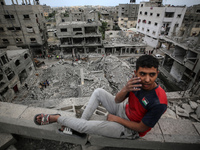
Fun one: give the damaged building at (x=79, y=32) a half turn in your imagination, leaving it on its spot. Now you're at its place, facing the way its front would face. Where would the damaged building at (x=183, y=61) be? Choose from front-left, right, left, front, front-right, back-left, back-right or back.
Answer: back-right

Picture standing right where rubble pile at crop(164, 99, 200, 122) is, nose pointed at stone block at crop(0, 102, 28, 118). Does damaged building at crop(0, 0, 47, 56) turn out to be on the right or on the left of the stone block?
right

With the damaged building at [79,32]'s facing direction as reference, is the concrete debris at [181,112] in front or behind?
in front

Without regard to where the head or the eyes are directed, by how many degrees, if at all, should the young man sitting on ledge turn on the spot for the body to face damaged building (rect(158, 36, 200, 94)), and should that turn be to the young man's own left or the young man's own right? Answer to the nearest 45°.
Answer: approximately 180°

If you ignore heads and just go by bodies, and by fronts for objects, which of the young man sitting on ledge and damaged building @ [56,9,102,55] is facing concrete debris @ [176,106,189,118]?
the damaged building

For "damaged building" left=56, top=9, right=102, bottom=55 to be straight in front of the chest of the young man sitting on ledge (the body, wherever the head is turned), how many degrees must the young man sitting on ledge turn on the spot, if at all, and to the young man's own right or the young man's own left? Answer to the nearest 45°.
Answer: approximately 135° to the young man's own right

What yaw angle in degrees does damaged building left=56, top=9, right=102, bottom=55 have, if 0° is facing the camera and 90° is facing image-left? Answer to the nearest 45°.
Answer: approximately 0°

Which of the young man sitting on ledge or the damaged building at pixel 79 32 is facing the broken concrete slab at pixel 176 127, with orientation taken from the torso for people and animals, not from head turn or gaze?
the damaged building

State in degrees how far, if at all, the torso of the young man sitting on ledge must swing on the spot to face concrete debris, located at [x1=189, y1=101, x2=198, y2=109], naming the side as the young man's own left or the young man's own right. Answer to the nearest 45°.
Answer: approximately 180°

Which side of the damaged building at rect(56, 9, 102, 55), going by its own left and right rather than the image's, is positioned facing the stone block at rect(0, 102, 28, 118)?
front

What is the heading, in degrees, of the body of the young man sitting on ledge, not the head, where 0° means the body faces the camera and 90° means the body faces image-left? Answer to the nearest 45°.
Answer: approximately 45°

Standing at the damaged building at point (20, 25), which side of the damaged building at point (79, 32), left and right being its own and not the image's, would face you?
right

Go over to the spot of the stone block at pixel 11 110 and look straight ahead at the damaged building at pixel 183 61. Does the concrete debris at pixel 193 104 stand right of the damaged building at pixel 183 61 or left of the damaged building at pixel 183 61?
right

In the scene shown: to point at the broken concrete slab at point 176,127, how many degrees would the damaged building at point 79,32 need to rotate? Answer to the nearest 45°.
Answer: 0° — it already faces it

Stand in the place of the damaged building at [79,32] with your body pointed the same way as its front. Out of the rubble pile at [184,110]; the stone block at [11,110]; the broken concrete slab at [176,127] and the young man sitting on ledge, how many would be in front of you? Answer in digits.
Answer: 4
